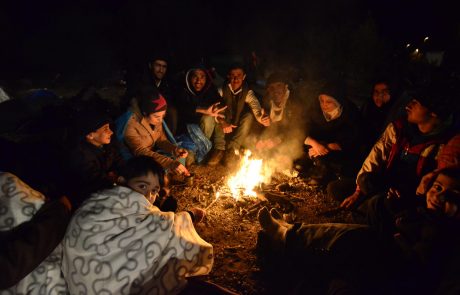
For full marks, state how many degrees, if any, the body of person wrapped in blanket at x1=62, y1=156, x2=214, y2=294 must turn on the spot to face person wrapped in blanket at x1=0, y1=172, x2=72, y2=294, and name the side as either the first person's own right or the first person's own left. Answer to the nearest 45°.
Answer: approximately 180°

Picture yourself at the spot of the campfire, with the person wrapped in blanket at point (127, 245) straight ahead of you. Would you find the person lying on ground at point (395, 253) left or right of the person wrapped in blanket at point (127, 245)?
left

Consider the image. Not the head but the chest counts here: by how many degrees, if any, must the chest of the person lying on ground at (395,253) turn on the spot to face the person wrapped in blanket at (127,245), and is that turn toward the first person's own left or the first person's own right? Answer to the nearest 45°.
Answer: approximately 45° to the first person's own left

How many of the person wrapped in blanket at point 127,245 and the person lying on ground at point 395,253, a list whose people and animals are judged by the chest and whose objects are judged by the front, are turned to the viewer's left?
1

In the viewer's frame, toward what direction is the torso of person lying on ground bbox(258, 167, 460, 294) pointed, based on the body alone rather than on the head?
to the viewer's left

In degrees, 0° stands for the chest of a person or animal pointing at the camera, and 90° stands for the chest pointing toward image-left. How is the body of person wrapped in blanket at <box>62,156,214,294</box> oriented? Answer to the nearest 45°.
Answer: approximately 270°

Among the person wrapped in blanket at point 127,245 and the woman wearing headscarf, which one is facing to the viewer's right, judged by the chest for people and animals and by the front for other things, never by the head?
the person wrapped in blanket

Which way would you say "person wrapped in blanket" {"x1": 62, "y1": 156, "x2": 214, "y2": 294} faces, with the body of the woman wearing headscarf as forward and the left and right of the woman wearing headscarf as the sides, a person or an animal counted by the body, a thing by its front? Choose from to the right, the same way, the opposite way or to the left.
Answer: the opposite way

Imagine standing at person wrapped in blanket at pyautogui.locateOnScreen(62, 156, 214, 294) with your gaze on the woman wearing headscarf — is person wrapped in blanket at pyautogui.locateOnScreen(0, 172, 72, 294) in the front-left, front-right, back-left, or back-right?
back-left

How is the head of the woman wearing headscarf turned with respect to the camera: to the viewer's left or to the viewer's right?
to the viewer's left

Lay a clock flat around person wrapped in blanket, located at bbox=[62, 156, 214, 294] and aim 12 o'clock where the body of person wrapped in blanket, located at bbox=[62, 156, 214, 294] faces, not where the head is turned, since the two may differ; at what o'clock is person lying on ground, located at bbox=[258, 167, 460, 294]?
person lying on ground, located at bbox=[258, 167, 460, 294] is roughly at 12 o'clock from person wrapped in blanket, located at bbox=[62, 156, 214, 294].
